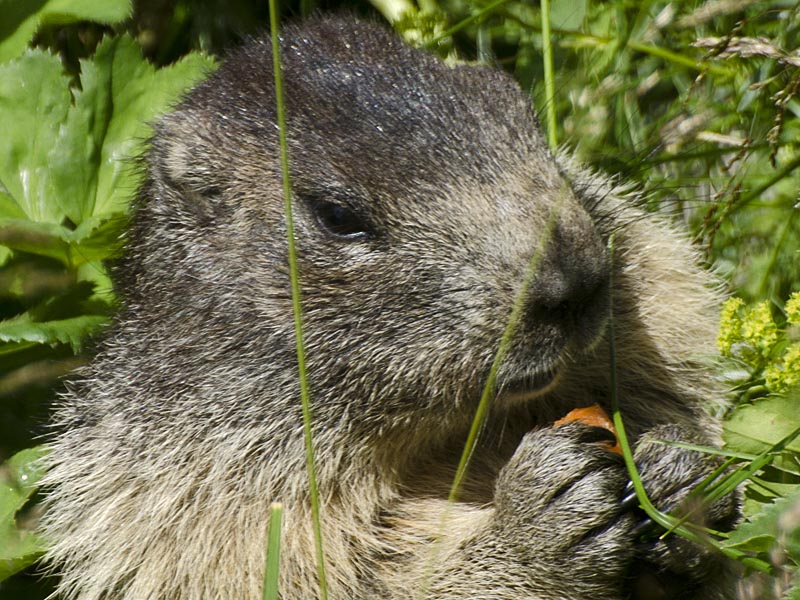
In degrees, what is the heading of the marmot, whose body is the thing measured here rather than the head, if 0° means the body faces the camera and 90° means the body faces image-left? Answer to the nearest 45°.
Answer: approximately 315°

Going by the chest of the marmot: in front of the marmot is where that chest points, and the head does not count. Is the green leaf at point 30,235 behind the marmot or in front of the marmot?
behind
